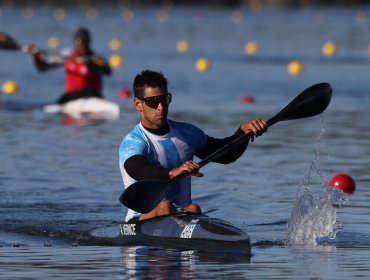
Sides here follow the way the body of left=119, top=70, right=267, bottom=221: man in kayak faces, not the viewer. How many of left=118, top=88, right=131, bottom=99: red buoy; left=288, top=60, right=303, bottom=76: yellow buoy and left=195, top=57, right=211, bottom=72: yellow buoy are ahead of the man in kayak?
0

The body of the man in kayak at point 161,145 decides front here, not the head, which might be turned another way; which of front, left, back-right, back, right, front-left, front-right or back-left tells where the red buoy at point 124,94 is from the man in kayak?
back-left

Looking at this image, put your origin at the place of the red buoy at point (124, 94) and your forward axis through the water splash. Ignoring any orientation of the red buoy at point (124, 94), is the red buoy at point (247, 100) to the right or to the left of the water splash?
left

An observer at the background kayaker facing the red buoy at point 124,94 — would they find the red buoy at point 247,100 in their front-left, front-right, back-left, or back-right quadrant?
front-right

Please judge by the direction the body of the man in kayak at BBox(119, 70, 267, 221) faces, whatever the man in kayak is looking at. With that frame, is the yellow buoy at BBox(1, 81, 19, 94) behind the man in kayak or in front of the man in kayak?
behind

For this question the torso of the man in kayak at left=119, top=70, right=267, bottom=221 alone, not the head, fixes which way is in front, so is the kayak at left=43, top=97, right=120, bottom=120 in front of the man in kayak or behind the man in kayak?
behind

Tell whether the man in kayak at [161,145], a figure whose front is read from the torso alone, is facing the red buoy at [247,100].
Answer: no

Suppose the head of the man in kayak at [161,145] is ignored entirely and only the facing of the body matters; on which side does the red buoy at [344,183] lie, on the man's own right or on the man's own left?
on the man's own left

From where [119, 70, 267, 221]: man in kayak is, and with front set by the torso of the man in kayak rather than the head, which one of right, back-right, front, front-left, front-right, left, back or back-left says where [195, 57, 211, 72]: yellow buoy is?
back-left

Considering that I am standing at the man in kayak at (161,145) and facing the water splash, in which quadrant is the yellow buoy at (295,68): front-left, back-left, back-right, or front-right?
front-left

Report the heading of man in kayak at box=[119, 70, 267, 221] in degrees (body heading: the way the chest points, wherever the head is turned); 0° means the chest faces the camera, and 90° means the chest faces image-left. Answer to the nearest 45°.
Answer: approximately 315°

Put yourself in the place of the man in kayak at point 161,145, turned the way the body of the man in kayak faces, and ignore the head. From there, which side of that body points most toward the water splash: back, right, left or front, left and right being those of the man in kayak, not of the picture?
left
